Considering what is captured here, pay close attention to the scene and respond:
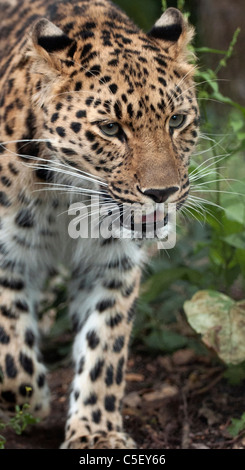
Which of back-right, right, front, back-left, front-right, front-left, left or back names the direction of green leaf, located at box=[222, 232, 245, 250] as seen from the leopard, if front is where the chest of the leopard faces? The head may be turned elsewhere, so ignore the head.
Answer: left

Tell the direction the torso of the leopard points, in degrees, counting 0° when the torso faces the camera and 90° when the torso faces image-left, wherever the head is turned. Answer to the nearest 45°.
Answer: approximately 315°

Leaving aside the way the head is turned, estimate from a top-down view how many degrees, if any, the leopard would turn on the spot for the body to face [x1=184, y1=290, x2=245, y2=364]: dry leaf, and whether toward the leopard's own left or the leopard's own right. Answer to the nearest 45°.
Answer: approximately 90° to the leopard's own left
